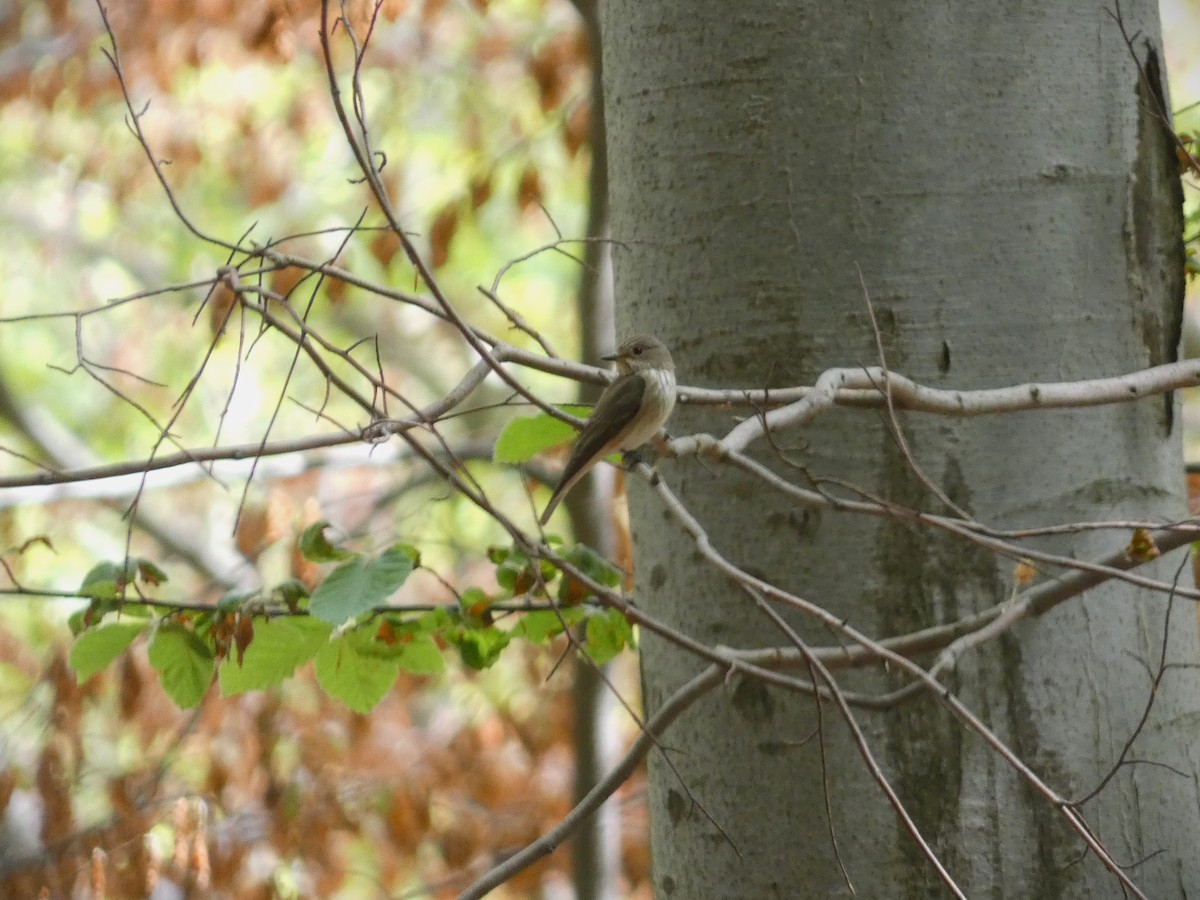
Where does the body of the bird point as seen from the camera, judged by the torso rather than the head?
to the viewer's right
